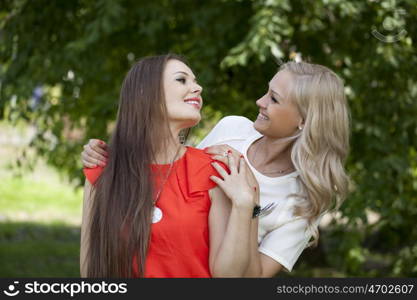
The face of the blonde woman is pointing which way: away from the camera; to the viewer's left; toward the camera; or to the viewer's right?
to the viewer's left

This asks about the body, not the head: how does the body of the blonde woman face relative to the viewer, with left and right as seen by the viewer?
facing the viewer and to the left of the viewer
